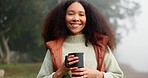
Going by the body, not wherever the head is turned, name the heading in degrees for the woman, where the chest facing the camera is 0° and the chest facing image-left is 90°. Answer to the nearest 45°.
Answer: approximately 0°
